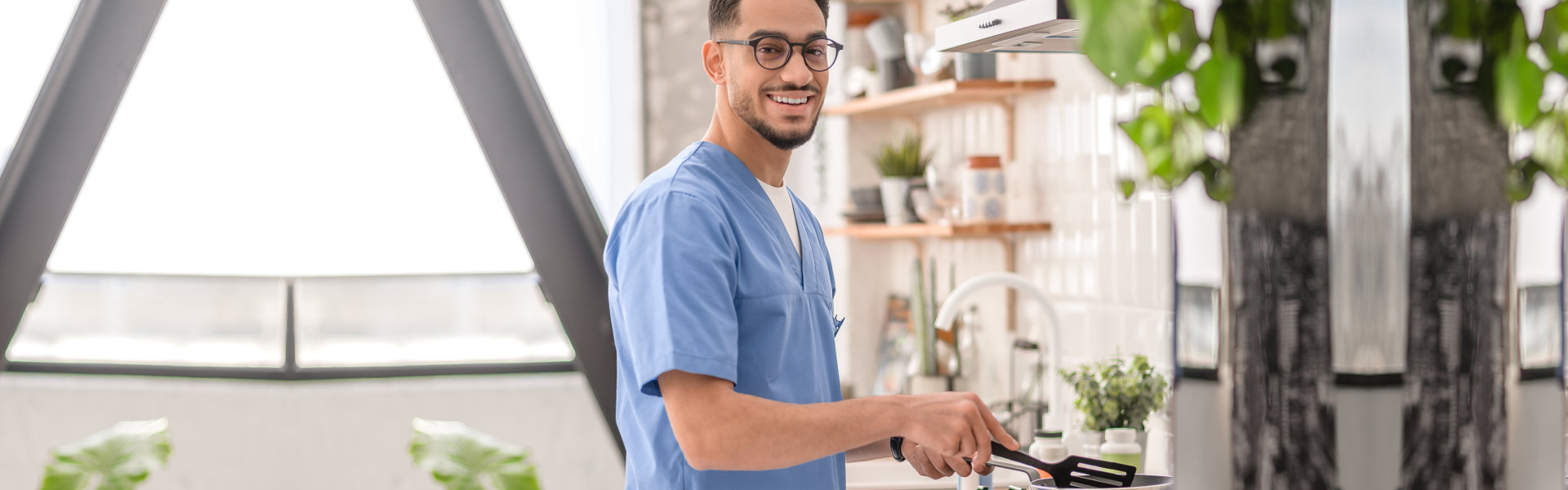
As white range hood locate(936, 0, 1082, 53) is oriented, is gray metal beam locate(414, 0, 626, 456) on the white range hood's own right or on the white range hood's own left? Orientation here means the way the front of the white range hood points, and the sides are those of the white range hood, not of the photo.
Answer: on the white range hood's own right

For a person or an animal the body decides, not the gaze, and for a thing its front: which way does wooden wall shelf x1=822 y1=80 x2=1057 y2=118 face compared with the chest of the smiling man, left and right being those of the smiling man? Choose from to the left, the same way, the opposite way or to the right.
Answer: to the right

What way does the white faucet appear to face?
to the viewer's left

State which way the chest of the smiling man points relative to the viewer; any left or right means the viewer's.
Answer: facing the viewer and to the right of the viewer

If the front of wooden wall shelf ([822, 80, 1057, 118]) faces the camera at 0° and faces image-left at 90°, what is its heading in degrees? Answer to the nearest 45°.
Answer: approximately 45°

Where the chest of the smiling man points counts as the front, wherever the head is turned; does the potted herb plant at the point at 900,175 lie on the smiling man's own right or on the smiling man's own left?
on the smiling man's own left
